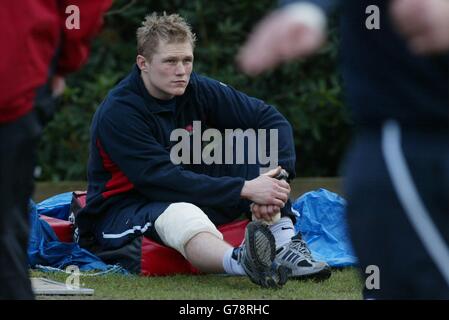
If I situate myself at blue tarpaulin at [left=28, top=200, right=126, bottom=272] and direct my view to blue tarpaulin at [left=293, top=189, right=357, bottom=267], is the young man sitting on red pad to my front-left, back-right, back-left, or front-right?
front-right

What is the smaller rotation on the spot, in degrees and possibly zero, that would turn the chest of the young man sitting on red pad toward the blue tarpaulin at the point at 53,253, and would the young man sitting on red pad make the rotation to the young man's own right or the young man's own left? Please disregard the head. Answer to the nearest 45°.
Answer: approximately 135° to the young man's own right

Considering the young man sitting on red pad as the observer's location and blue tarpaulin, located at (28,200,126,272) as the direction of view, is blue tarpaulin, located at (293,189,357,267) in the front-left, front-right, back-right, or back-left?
back-right

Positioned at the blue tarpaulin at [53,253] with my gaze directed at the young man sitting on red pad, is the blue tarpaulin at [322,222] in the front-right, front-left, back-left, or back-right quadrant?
front-left

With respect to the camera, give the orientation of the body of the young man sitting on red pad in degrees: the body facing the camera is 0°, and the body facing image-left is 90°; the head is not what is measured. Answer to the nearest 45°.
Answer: approximately 315°

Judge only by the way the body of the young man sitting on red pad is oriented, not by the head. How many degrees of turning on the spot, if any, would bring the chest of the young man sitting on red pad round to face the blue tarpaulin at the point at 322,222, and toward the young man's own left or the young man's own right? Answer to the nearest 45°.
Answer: approximately 90° to the young man's own left
